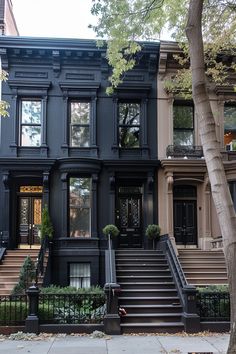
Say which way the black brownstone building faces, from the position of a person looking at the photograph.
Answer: facing the viewer

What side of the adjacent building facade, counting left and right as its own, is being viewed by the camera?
front

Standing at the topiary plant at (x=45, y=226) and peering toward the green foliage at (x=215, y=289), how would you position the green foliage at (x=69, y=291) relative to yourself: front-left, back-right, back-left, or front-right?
front-right

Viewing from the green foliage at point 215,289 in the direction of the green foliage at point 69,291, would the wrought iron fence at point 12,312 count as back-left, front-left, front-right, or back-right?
front-left

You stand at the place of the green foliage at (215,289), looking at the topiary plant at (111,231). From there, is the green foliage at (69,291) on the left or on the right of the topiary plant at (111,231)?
left

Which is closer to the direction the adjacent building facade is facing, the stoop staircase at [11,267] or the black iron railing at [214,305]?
the black iron railing
